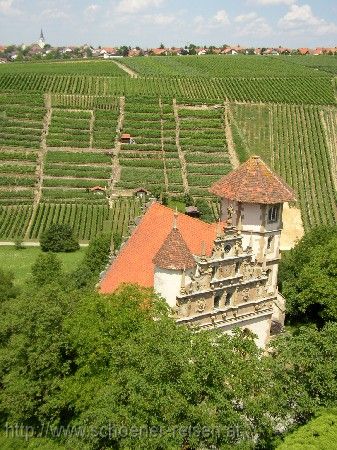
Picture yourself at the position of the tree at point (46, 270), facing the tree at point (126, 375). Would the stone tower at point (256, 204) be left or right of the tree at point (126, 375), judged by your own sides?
left

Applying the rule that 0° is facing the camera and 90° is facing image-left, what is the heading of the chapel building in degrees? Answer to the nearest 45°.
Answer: approximately 315°

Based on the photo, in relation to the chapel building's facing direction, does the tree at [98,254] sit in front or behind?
behind

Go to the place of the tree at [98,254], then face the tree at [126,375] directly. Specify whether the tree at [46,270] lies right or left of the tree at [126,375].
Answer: right

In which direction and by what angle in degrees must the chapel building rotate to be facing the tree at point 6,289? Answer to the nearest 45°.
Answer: approximately 135° to its right

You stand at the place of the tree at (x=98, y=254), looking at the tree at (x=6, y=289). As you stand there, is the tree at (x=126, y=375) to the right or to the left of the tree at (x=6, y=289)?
left

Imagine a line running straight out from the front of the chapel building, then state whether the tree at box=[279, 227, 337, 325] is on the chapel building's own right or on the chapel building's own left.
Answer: on the chapel building's own left

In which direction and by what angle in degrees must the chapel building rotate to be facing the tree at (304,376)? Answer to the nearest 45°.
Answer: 0° — it already faces it
